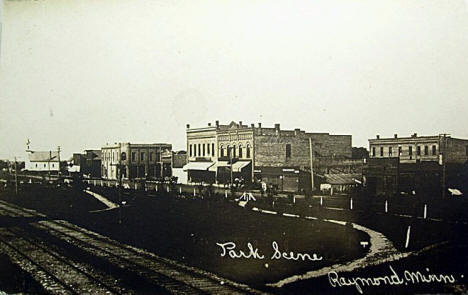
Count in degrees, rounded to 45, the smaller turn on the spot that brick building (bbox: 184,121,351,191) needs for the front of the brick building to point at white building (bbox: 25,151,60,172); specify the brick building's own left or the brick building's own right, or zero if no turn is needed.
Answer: approximately 45° to the brick building's own right

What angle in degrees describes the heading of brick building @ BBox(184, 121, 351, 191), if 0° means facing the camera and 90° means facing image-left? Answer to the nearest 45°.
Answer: approximately 45°

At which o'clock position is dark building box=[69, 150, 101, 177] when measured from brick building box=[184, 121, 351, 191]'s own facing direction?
dark building box=[69, 150, 101, 177] is roughly at 2 o'clock from brick building box=[184, 121, 351, 191].

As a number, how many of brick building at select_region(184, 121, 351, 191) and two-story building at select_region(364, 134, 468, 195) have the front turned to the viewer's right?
0

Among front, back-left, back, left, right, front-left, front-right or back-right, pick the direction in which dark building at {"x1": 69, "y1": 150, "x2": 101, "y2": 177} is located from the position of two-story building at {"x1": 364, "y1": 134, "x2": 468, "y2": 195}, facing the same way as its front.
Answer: front-right

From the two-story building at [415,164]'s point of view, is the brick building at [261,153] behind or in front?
in front

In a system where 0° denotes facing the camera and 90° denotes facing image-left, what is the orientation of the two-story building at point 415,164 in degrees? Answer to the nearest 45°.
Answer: approximately 45°

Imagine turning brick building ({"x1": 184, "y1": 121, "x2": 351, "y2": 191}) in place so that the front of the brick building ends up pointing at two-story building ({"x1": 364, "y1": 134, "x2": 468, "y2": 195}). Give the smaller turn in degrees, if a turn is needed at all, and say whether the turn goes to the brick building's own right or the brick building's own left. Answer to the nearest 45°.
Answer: approximately 135° to the brick building's own left

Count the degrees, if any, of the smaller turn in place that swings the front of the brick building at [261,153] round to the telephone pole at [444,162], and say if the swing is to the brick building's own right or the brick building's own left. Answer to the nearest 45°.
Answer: approximately 135° to the brick building's own left

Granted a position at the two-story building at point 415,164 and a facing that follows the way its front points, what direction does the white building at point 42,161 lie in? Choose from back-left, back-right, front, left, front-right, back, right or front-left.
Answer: front-right
